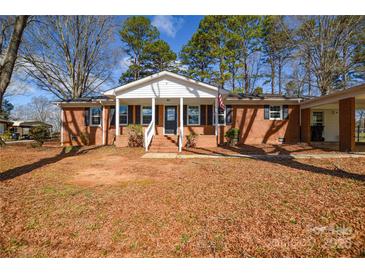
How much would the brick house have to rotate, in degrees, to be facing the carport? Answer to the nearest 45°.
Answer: approximately 90° to its left

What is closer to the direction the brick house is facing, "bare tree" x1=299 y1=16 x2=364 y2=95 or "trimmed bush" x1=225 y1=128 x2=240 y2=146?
the trimmed bush

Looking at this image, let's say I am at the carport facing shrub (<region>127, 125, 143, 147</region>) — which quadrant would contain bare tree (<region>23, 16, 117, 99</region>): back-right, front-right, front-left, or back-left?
front-right

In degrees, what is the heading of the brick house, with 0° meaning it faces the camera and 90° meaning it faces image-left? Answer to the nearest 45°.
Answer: approximately 0°

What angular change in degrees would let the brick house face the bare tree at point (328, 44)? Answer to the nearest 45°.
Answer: approximately 135° to its left

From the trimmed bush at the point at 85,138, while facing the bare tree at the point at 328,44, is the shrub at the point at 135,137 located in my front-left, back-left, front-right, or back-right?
front-right

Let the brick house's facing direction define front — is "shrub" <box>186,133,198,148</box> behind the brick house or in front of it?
in front
